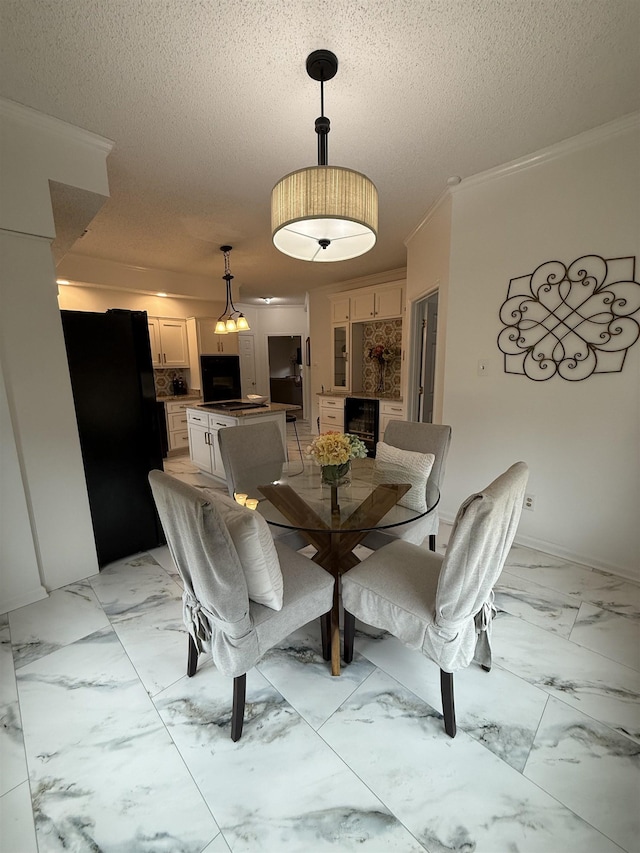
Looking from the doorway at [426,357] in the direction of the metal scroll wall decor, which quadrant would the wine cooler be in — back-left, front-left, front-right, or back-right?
back-right

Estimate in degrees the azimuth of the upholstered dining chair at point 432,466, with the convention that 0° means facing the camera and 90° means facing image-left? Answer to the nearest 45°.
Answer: approximately 45°

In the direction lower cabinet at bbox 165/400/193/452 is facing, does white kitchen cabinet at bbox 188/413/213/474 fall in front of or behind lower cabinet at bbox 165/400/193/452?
in front

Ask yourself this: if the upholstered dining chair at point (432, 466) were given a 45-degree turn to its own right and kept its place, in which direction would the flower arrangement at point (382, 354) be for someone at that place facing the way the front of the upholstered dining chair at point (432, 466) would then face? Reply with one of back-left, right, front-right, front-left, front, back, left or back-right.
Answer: right

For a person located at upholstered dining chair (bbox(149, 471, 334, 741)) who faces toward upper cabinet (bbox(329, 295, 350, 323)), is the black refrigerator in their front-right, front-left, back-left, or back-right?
front-left

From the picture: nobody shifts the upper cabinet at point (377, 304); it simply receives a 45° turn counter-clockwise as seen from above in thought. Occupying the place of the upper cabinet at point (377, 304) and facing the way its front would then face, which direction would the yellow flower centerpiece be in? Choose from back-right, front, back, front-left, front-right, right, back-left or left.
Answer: front

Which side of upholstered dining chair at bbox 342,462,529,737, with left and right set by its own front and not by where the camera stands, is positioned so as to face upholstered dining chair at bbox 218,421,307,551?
front

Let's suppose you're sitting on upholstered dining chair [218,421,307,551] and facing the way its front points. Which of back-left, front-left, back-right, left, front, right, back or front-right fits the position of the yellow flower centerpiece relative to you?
front

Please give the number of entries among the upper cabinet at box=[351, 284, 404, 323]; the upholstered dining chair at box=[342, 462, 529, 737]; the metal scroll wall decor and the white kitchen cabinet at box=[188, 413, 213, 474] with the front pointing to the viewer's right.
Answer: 0

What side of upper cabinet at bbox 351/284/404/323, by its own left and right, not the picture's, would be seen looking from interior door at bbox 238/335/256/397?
right

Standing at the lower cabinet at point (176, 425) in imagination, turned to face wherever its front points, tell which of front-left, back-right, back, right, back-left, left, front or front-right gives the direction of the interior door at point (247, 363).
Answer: left

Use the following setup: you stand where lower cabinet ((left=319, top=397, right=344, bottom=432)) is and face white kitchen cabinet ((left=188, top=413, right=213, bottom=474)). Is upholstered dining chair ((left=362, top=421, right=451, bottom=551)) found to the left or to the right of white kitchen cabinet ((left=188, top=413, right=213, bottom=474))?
left

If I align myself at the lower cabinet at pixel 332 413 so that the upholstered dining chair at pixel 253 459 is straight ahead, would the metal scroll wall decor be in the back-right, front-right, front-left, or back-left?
front-left

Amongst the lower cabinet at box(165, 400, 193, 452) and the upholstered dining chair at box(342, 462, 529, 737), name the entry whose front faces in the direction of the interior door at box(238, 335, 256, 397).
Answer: the upholstered dining chair

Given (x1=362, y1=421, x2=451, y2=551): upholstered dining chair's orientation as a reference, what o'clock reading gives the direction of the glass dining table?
The glass dining table is roughly at 12 o'clock from the upholstered dining chair.

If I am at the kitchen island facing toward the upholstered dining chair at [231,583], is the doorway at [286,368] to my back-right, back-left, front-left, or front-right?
back-left

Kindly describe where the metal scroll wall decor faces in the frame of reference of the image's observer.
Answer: facing the viewer and to the left of the viewer

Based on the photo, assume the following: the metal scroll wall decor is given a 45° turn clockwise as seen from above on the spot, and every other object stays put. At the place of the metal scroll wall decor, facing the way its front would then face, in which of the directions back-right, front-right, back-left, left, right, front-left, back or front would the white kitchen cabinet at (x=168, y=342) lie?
front
